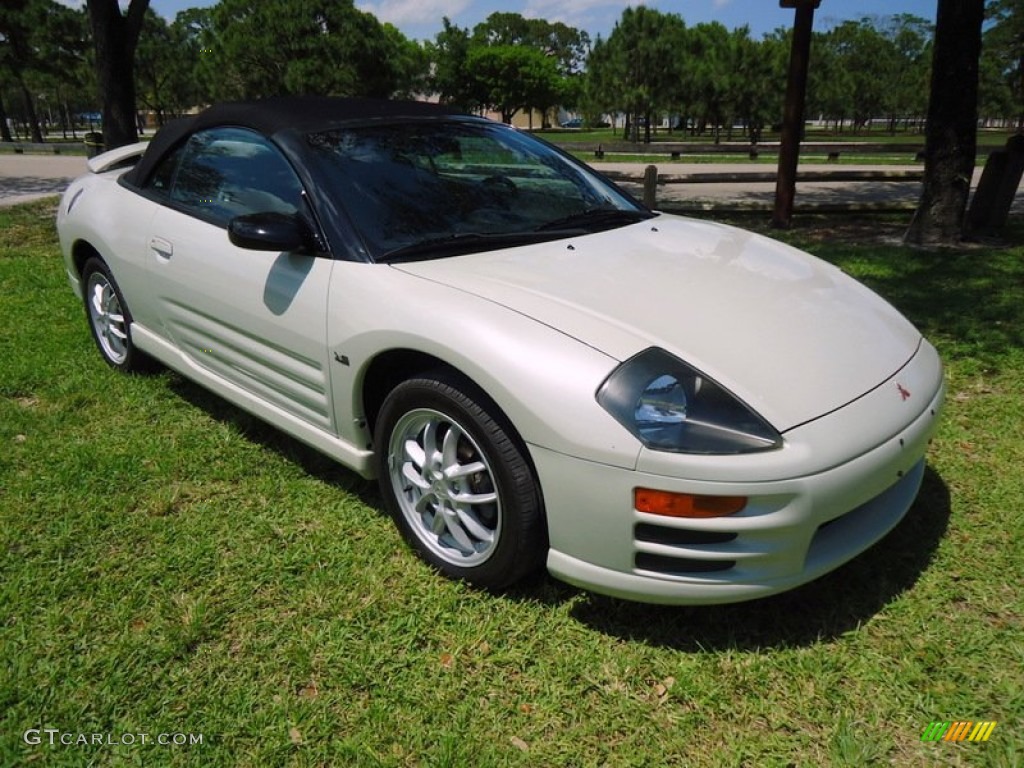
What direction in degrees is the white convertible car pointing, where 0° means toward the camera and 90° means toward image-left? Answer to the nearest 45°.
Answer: approximately 315°

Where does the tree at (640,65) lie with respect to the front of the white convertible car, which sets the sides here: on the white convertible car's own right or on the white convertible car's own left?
on the white convertible car's own left

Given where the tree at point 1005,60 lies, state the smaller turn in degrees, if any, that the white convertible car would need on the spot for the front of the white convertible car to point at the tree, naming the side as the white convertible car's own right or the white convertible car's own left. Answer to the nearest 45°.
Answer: approximately 90° to the white convertible car's own left

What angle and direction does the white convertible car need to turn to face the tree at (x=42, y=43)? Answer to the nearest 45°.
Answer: approximately 180°

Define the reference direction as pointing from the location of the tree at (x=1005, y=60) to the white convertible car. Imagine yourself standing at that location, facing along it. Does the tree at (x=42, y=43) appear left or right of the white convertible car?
right
